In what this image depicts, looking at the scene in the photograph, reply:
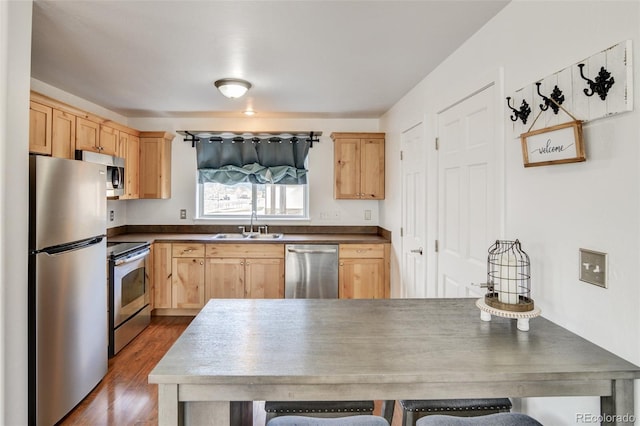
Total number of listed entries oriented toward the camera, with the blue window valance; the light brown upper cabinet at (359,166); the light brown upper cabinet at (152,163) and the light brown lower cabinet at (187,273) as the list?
4

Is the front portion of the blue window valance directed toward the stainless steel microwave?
no

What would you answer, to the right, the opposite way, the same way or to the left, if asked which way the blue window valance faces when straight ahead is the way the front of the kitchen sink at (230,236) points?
the same way

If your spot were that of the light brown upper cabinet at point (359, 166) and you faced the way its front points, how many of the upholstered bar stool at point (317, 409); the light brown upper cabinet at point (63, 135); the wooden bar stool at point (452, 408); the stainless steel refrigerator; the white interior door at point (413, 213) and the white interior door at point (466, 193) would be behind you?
0

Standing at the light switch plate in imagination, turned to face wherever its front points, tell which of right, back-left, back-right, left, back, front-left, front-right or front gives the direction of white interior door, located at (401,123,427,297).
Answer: right

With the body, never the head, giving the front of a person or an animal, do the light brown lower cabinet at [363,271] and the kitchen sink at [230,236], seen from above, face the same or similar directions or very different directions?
same or similar directions

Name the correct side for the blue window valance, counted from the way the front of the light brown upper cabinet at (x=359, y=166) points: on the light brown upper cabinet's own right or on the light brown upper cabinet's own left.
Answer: on the light brown upper cabinet's own right

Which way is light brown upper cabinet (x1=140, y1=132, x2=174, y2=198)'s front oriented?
toward the camera

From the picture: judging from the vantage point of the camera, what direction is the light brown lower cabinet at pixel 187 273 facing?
facing the viewer

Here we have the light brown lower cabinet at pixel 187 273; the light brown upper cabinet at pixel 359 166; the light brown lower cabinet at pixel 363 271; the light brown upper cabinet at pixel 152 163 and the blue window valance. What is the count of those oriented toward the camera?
5

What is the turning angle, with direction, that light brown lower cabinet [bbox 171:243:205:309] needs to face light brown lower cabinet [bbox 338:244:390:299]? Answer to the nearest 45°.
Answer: approximately 90° to its left

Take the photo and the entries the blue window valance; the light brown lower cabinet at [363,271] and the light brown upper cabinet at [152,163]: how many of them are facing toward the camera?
3

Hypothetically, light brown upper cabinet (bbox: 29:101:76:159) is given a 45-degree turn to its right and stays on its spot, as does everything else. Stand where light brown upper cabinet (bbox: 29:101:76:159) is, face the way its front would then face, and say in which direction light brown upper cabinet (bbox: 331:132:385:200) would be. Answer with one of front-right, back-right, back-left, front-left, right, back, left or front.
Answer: left

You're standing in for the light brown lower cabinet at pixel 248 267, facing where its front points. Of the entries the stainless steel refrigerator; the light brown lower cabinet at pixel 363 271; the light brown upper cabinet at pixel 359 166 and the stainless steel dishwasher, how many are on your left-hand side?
3

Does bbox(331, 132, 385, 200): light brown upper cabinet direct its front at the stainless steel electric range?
no

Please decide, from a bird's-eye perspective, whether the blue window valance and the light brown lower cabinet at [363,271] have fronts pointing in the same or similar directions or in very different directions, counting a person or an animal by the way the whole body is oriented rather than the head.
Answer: same or similar directions

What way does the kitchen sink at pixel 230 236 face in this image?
toward the camera

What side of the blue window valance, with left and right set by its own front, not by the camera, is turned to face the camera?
front

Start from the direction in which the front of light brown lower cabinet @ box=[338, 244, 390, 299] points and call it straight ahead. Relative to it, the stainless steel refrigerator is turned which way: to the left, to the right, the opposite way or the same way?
to the left

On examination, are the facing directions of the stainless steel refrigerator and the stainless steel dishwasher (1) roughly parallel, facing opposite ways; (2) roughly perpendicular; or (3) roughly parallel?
roughly perpendicular
